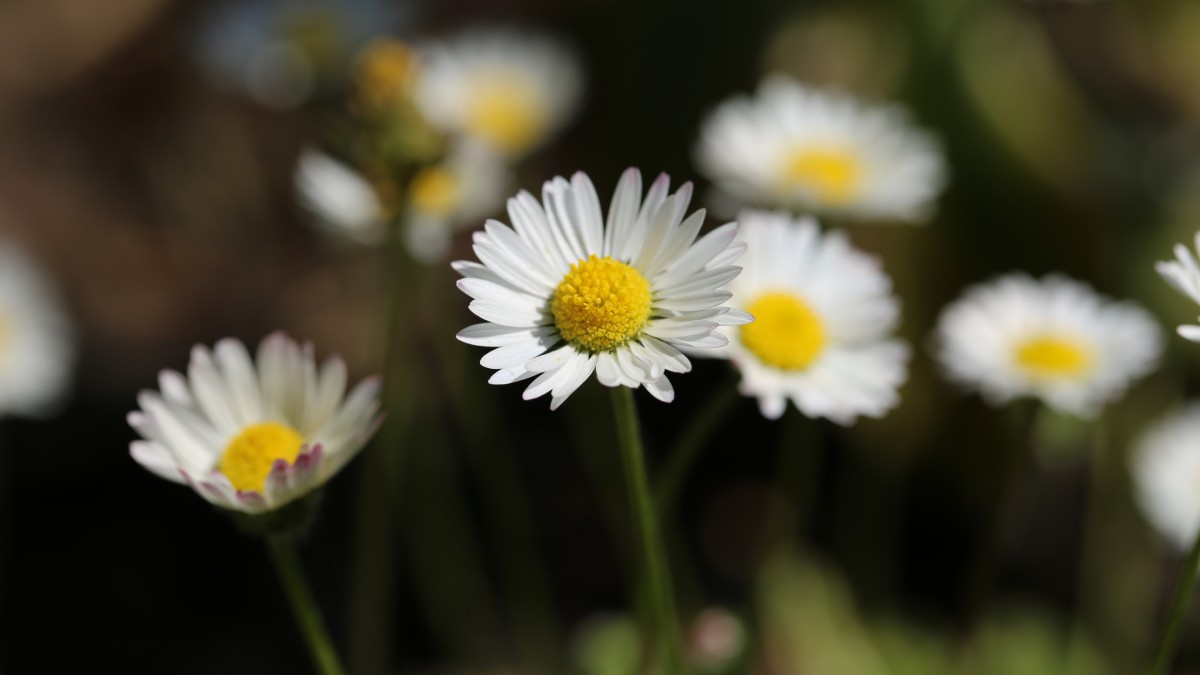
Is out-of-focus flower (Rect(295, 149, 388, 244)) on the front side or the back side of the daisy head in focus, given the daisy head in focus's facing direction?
on the back side

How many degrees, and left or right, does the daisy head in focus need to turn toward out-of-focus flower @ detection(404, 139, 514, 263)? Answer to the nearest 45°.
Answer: approximately 180°

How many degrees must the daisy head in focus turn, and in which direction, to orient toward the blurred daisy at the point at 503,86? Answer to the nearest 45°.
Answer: approximately 180°

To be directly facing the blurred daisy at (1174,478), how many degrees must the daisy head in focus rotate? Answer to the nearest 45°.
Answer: approximately 135° to its left

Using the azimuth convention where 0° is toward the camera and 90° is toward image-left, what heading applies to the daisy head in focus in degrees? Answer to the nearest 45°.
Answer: approximately 0°

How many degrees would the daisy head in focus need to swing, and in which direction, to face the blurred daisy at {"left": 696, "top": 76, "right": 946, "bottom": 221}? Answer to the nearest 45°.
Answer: approximately 135° to its left

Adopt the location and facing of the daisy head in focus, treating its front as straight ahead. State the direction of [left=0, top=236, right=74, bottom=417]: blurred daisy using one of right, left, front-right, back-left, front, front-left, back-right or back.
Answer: back-right

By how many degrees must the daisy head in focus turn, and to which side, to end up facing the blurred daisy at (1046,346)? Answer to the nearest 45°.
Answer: approximately 135° to its left

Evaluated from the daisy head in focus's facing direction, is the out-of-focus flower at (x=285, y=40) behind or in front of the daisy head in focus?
behind
